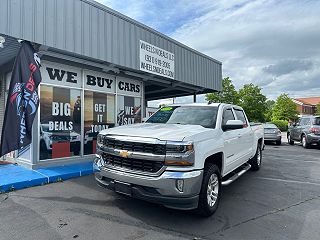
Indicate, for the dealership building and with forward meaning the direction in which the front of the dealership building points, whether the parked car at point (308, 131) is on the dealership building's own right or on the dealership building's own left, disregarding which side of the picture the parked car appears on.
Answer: on the dealership building's own left

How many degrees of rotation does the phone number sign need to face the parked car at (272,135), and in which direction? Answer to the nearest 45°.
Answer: approximately 90° to its left

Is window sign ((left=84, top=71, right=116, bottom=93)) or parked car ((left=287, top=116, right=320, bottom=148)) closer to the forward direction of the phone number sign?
the parked car

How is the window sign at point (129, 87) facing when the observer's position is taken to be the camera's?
facing the viewer and to the right of the viewer

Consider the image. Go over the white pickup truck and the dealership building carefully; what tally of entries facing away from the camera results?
0

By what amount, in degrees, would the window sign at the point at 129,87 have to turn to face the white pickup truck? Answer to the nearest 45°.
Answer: approximately 45° to its right

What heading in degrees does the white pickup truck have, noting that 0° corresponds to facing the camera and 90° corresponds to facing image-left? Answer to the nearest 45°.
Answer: approximately 45°

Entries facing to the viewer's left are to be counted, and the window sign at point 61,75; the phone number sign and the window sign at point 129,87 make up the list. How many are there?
0

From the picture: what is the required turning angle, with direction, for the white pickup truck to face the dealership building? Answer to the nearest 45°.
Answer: approximately 90° to its right

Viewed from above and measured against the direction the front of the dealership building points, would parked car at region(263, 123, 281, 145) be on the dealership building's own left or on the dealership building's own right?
on the dealership building's own left

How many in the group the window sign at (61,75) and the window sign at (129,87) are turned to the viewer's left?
0
